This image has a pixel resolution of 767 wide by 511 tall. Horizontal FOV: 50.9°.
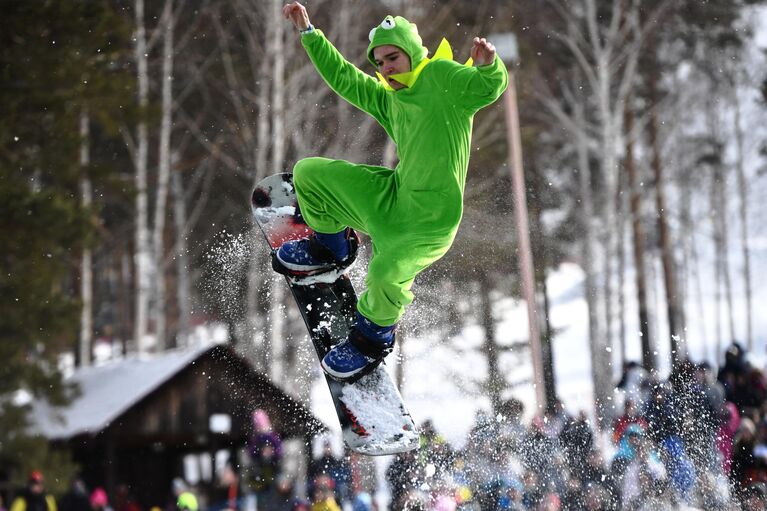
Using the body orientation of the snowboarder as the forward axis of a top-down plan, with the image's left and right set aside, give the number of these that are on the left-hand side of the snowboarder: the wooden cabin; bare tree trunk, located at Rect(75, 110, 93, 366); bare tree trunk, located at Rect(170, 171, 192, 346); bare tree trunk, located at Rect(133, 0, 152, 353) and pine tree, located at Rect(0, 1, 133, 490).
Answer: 0

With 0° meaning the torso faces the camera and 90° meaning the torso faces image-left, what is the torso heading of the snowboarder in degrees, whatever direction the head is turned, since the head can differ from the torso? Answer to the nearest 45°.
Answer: approximately 45°

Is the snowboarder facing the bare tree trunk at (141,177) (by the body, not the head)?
no

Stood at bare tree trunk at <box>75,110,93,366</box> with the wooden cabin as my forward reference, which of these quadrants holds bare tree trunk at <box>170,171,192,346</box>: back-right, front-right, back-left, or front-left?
back-left

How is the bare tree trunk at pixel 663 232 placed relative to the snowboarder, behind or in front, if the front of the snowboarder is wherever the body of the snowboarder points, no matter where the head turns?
behind

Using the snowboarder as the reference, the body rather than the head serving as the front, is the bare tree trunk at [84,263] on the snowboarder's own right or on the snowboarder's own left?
on the snowboarder's own right

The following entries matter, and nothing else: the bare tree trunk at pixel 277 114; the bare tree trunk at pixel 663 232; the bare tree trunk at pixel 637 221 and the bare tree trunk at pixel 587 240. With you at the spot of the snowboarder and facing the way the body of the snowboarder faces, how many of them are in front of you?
0

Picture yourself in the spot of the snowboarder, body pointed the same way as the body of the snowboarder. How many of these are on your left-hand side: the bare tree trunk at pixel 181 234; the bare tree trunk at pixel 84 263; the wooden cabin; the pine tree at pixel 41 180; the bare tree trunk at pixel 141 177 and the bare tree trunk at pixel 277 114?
0

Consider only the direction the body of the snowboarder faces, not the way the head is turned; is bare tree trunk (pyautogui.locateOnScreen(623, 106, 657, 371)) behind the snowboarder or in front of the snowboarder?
behind

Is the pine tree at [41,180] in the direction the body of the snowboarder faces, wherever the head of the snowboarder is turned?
no

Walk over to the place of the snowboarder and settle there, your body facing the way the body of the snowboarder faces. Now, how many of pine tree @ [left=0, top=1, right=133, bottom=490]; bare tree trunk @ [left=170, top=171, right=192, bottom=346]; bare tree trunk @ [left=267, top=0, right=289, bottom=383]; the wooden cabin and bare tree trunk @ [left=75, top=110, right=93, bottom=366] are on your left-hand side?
0

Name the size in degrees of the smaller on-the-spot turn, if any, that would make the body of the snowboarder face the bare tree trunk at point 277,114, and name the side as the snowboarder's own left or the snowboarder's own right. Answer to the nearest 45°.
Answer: approximately 135° to the snowboarder's own right
